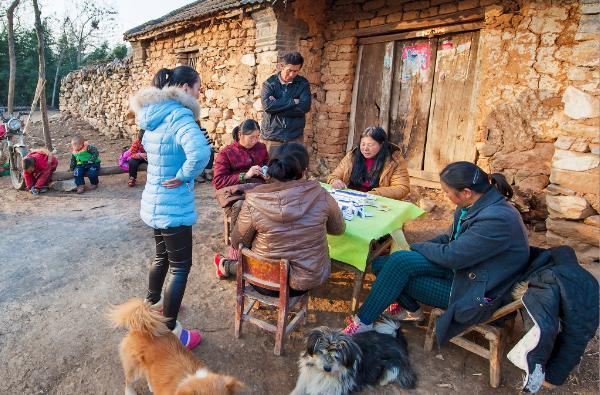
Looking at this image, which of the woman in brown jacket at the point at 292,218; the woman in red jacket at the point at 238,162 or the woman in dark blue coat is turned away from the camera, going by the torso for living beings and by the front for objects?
the woman in brown jacket

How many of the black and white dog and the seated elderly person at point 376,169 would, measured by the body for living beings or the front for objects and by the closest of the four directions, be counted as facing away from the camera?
0

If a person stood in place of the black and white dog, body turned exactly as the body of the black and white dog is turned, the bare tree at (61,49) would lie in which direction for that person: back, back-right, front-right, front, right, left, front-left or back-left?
right

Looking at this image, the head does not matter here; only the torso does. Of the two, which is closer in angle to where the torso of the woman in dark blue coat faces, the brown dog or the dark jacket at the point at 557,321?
the brown dog

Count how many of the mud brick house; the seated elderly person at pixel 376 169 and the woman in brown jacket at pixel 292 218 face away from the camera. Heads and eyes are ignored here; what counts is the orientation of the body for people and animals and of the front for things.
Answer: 1

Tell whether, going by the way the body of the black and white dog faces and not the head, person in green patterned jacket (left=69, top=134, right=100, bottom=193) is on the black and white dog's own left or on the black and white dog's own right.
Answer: on the black and white dog's own right

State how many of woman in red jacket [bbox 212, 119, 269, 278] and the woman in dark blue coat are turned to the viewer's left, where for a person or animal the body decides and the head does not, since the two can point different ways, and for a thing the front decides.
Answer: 1

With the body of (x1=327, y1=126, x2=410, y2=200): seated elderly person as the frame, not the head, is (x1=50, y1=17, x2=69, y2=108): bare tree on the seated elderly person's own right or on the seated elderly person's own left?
on the seated elderly person's own right

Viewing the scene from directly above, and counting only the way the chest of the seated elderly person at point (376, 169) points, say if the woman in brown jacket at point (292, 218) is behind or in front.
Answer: in front

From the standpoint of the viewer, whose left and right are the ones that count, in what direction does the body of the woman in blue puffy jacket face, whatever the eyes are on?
facing away from the viewer and to the right of the viewer

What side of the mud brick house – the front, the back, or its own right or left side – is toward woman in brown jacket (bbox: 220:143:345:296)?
front

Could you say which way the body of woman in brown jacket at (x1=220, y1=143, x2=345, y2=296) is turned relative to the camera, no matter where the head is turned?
away from the camera

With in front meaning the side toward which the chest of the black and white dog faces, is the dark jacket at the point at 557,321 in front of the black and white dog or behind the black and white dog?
behind

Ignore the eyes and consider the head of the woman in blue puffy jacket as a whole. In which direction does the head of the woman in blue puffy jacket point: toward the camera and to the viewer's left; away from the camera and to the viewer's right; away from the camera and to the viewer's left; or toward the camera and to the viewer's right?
away from the camera and to the viewer's right

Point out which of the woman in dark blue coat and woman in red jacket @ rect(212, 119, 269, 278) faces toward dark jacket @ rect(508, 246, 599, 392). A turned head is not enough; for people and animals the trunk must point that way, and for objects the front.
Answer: the woman in red jacket

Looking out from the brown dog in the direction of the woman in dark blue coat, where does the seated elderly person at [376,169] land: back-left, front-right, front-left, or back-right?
front-left

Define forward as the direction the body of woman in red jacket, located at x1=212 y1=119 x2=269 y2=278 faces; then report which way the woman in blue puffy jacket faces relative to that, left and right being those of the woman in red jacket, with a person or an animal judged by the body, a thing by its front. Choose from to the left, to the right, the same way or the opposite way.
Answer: to the left

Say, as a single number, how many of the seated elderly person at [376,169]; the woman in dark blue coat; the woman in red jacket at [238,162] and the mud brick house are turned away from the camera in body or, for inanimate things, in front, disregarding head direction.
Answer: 0

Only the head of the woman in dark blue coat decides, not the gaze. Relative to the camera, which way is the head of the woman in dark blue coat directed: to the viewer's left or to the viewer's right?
to the viewer's left
